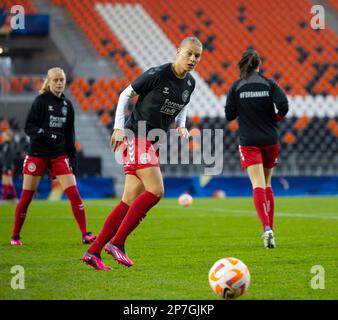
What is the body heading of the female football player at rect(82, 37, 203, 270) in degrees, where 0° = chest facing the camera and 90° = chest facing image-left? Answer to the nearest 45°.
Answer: approximately 315°

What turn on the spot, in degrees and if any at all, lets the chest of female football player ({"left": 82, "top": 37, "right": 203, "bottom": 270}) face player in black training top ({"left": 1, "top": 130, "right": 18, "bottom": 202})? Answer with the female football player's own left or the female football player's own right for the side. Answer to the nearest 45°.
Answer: approximately 135° to the female football player's own left

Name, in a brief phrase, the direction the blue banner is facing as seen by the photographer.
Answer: facing the viewer

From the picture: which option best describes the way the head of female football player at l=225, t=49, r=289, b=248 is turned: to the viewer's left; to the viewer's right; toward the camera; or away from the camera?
away from the camera

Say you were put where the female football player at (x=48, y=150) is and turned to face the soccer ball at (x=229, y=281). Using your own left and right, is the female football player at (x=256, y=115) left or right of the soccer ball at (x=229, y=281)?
left

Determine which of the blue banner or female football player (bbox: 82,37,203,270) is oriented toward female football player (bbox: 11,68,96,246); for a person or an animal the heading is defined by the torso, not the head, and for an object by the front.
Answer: the blue banner

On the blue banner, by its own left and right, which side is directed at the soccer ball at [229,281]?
front

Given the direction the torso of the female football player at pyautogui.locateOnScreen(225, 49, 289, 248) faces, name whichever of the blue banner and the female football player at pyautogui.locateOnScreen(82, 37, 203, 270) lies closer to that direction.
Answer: the blue banner

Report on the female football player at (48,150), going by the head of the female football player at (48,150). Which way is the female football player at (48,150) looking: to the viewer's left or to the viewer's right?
to the viewer's right

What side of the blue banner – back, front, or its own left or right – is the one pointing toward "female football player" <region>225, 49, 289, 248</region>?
front

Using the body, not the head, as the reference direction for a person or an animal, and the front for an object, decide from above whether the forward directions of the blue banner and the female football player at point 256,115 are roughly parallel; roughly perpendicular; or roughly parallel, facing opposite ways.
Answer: roughly parallel, facing opposite ways

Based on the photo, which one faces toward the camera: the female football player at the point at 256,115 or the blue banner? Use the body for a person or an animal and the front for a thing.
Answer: the blue banner

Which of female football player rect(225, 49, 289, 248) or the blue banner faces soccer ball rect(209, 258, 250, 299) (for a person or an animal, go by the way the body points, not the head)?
the blue banner

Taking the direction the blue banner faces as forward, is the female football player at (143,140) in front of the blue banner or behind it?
in front

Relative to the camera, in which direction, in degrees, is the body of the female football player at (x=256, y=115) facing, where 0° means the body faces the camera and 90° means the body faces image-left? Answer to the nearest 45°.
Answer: approximately 180°

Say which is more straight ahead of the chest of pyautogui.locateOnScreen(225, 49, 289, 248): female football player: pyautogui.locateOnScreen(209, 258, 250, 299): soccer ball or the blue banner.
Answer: the blue banner

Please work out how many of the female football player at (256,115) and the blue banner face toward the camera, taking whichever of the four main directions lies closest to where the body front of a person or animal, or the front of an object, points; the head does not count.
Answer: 1

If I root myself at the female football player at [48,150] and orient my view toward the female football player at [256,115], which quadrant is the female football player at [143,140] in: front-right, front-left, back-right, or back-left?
front-right
